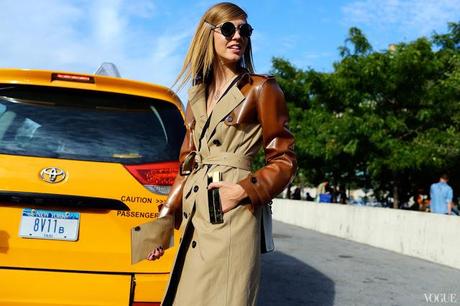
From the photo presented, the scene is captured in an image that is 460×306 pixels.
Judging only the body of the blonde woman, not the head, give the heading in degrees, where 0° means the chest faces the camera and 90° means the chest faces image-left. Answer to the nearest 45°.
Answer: approximately 45°

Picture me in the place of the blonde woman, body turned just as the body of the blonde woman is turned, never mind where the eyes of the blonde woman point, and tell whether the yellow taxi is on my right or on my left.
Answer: on my right

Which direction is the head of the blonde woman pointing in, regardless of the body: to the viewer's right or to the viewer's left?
to the viewer's right

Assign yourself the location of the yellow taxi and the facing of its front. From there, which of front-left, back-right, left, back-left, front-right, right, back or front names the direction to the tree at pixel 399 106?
front-right

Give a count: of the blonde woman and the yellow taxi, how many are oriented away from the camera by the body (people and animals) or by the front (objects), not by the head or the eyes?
1

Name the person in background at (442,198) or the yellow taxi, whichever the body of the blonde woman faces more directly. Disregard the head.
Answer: the yellow taxi

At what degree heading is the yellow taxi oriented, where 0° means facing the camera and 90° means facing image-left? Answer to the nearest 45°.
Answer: approximately 180°

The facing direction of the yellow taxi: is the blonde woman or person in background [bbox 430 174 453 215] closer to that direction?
the person in background

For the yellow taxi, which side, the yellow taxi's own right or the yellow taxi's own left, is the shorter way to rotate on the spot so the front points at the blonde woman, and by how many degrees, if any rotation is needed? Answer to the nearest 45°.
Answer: approximately 135° to the yellow taxi's own right

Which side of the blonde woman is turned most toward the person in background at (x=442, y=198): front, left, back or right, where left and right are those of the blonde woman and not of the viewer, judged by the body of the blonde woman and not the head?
back

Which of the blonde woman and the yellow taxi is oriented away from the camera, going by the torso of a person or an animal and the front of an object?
the yellow taxi

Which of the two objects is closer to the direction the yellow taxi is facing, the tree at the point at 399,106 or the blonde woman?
the tree
